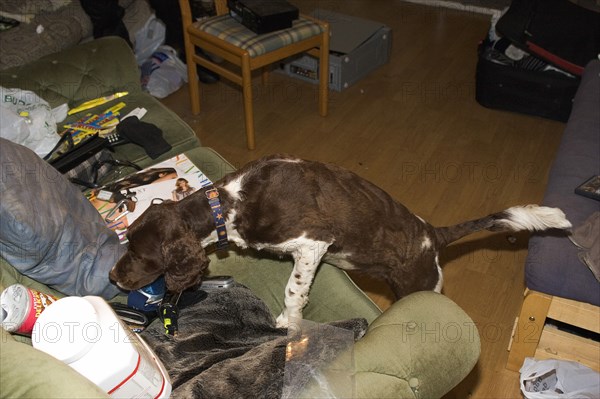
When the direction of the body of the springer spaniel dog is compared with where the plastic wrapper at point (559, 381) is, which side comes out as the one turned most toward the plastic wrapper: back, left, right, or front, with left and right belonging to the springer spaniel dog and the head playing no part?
back

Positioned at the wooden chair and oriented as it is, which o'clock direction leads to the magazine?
The magazine is roughly at 2 o'clock from the wooden chair.

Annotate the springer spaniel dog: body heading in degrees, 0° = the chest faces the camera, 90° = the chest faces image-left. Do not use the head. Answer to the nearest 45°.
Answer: approximately 90°

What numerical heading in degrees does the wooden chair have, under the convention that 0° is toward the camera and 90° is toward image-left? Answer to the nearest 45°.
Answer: approximately 315°

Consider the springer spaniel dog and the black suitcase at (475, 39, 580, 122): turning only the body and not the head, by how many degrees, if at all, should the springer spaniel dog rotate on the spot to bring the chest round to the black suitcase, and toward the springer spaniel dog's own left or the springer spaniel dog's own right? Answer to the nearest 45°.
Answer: approximately 135° to the springer spaniel dog's own right

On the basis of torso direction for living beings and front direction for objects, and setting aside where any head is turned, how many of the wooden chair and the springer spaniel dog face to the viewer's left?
1

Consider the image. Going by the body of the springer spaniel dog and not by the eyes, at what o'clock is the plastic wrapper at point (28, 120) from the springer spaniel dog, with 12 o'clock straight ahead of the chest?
The plastic wrapper is roughly at 1 o'clock from the springer spaniel dog.

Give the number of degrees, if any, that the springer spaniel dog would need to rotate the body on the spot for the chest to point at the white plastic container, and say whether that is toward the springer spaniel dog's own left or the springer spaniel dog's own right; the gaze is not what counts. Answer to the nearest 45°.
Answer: approximately 45° to the springer spaniel dog's own left

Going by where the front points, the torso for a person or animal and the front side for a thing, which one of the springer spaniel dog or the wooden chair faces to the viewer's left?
the springer spaniel dog
